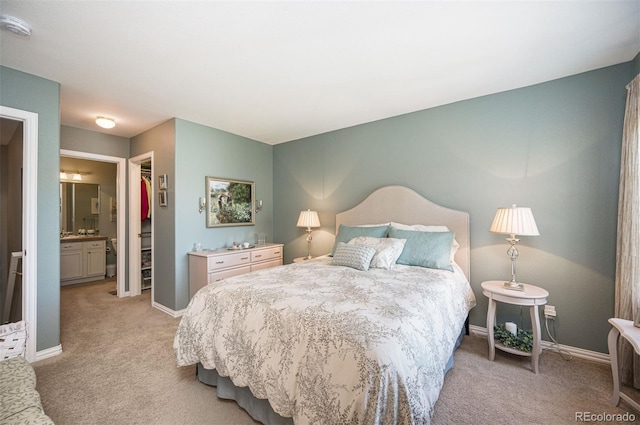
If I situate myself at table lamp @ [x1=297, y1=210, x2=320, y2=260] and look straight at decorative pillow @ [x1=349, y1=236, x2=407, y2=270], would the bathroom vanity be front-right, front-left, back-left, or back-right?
back-right

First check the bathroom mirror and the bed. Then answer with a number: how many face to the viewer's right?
0

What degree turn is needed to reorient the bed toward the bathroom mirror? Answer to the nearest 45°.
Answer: approximately 90° to its right

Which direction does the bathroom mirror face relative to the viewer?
toward the camera

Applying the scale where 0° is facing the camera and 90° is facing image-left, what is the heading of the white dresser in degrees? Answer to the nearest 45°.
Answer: approximately 315°

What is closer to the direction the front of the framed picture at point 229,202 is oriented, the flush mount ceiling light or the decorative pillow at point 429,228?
the decorative pillow

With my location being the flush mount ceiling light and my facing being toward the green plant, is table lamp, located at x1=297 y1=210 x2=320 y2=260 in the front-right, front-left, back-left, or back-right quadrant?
front-left

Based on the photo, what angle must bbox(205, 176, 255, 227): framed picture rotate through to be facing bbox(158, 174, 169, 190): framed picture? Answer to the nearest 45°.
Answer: approximately 135° to its right

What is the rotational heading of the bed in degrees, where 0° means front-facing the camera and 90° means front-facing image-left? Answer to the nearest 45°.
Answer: approximately 45°

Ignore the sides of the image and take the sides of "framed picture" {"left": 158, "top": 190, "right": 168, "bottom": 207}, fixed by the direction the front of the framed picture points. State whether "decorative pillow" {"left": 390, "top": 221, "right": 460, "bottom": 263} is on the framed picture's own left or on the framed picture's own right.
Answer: on the framed picture's own left

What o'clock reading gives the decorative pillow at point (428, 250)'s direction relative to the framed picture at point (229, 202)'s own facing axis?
The decorative pillow is roughly at 12 o'clock from the framed picture.

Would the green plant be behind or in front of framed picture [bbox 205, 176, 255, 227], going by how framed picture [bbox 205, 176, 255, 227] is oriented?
in front

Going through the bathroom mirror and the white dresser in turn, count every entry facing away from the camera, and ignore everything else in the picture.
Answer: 0

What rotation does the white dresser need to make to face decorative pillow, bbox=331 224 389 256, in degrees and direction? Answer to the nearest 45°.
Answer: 0° — it already faces it

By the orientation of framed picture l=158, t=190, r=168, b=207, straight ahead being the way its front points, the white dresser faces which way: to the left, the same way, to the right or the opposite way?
to the left
